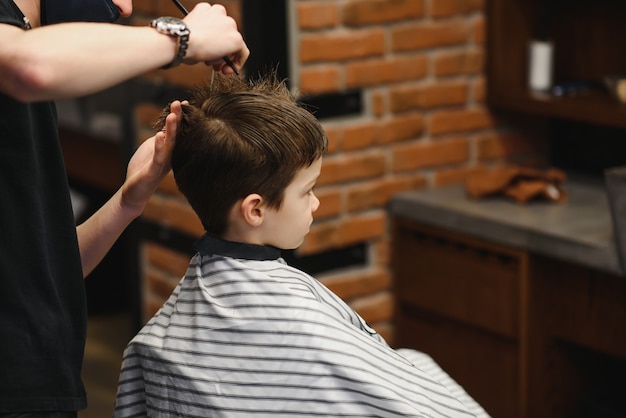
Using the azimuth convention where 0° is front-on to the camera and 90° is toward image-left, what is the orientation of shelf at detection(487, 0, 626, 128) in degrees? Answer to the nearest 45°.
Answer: approximately 45°

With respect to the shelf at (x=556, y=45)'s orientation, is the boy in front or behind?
in front
